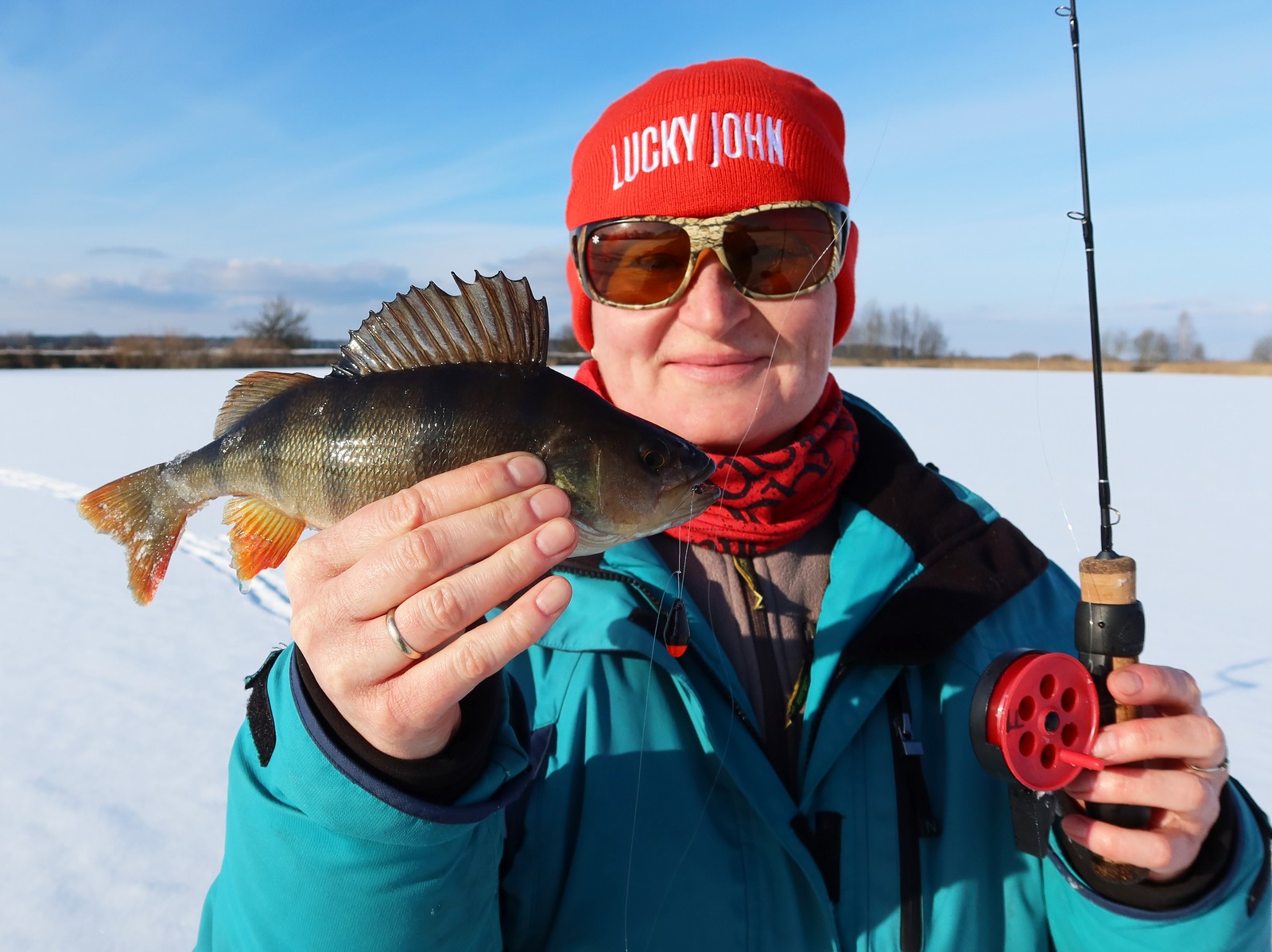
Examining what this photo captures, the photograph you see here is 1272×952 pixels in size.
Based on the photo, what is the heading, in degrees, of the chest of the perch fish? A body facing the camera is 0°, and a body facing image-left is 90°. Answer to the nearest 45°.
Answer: approximately 270°

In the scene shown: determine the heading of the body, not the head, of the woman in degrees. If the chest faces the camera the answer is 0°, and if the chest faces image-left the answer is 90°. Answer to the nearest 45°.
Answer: approximately 0°
